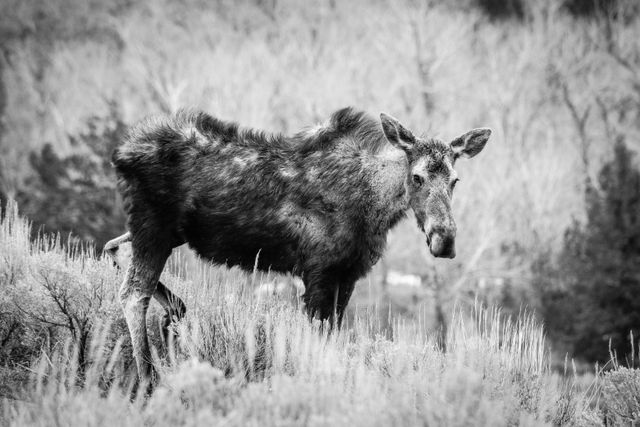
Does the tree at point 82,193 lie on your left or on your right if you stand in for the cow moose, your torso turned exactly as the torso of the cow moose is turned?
on your left

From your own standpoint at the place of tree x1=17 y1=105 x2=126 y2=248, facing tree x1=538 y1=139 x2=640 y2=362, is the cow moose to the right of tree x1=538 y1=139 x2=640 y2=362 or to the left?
right

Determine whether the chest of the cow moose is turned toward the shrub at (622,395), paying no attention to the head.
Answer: yes

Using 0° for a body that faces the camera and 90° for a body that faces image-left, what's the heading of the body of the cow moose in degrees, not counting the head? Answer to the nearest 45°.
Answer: approximately 270°

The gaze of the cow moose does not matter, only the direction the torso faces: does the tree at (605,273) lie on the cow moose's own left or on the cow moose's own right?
on the cow moose's own left

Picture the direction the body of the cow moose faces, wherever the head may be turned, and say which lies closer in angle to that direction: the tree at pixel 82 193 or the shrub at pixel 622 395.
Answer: the shrub

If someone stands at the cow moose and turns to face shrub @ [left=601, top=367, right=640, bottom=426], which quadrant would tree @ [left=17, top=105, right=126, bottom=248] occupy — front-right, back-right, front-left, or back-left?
back-left

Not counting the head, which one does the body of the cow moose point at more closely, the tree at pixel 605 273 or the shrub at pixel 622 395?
the shrub
